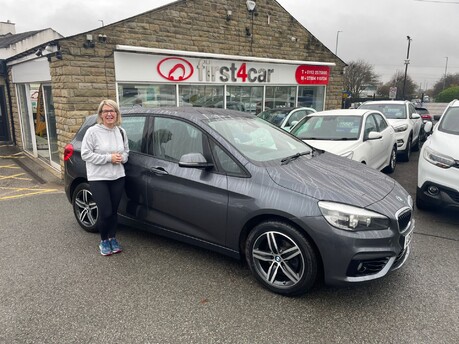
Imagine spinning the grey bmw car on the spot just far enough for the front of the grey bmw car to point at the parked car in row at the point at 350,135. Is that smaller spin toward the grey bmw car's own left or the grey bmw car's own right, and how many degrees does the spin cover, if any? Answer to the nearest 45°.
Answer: approximately 90° to the grey bmw car's own left

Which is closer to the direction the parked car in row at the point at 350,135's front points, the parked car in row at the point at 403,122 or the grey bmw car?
the grey bmw car

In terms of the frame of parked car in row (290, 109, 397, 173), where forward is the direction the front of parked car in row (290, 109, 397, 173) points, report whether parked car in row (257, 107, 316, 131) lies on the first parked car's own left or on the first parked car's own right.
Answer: on the first parked car's own right

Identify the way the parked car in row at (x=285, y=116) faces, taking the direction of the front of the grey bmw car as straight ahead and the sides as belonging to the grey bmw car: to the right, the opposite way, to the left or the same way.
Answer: to the right

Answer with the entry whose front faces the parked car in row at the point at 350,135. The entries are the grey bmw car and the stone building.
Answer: the stone building

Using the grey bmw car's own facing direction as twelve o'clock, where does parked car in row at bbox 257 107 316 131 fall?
The parked car in row is roughly at 8 o'clock from the grey bmw car.

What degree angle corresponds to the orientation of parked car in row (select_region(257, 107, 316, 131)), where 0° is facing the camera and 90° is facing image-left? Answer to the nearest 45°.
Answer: approximately 45°

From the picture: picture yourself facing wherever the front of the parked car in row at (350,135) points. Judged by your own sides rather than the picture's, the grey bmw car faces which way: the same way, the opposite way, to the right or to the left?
to the left

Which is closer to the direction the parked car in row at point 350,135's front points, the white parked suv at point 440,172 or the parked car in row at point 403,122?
the white parked suv

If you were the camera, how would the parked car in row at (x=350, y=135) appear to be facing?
facing the viewer and to the left of the viewer

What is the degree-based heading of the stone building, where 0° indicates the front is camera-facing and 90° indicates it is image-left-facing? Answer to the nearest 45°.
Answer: approximately 315°
